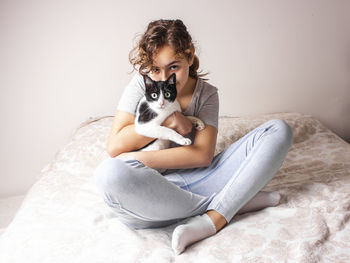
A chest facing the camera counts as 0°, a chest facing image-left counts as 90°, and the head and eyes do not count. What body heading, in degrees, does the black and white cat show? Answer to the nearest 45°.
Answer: approximately 315°
